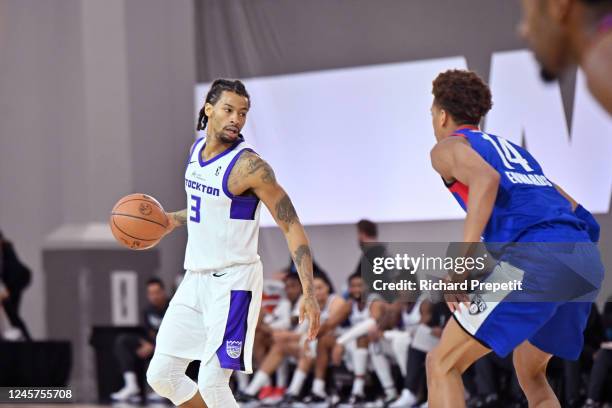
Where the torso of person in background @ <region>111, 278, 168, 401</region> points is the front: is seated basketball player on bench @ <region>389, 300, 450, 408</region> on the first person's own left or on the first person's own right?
on the first person's own left

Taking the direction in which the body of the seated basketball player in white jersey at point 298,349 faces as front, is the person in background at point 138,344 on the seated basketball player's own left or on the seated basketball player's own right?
on the seated basketball player's own right

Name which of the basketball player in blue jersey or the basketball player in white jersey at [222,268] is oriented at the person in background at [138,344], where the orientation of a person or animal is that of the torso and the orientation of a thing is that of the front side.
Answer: the basketball player in blue jersey

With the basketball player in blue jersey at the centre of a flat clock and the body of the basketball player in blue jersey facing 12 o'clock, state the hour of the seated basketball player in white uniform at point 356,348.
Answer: The seated basketball player in white uniform is roughly at 1 o'clock from the basketball player in blue jersey.

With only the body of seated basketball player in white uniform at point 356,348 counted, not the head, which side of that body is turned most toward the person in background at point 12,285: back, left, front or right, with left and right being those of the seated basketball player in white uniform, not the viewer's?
right

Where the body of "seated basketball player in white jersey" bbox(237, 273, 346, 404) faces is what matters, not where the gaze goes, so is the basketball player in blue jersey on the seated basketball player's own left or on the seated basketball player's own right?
on the seated basketball player's own left

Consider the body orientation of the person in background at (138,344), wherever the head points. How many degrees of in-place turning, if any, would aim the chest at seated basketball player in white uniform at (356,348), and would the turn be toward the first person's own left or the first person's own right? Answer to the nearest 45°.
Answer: approximately 90° to the first person's own left

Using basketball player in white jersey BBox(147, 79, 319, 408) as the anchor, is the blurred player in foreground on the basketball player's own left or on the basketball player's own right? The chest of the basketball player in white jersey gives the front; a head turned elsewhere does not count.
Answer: on the basketball player's own left

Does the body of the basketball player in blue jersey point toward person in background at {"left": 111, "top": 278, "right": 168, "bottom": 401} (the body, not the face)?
yes
